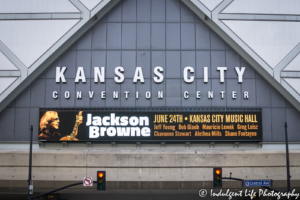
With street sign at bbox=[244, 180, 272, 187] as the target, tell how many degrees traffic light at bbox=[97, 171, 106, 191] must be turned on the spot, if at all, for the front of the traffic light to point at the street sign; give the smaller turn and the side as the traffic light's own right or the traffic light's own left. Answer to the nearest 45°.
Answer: approximately 90° to the traffic light's own left

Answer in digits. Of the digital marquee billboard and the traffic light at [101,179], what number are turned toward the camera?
2

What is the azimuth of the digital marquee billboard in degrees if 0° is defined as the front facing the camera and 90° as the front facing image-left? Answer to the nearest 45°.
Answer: approximately 0°

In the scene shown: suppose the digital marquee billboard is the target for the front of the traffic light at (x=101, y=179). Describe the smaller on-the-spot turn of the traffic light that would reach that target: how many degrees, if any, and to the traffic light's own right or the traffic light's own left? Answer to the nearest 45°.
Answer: approximately 135° to the traffic light's own left

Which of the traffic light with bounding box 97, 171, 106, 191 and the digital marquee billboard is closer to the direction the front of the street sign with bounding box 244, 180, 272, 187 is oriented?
the traffic light

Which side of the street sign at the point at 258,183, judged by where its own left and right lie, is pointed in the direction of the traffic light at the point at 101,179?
right

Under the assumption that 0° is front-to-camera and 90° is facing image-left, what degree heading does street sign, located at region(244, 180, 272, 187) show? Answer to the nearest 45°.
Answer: approximately 0°
